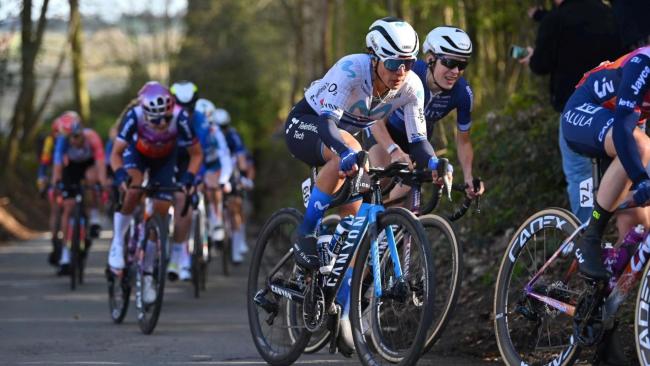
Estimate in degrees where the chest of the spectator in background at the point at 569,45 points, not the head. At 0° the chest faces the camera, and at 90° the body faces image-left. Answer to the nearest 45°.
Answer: approximately 90°

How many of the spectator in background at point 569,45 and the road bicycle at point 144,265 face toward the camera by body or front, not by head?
1

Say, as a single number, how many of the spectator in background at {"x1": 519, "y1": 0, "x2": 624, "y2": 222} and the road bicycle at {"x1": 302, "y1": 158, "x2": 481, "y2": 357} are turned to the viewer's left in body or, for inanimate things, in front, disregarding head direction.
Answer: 1

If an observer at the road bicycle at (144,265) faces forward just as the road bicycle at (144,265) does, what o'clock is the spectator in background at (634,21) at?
The spectator in background is roughly at 10 o'clock from the road bicycle.

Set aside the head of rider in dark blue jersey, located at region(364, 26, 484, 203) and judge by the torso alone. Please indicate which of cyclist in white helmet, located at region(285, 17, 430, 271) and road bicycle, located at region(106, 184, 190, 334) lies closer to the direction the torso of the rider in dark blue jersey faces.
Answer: the cyclist in white helmet

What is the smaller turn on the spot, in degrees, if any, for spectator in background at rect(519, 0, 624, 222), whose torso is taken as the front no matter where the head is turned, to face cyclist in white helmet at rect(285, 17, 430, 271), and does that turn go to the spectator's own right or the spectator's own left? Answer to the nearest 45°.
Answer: approximately 45° to the spectator's own left

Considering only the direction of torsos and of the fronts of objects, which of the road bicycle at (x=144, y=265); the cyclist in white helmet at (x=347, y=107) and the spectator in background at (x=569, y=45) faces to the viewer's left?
the spectator in background

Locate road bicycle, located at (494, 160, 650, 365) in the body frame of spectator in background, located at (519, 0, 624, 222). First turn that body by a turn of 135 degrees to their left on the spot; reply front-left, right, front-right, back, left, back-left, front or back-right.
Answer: front-right

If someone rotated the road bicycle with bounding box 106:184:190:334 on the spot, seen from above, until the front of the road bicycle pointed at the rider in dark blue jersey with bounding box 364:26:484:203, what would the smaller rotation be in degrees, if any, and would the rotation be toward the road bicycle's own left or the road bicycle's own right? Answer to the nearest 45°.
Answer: approximately 45° to the road bicycle's own left

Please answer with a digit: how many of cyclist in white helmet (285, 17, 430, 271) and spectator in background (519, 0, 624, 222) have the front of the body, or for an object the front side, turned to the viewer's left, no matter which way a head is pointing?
1
